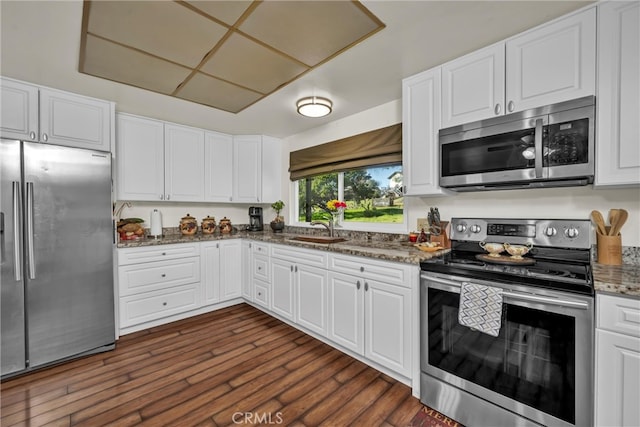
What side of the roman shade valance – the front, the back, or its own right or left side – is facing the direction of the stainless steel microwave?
left

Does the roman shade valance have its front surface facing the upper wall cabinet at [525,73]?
no

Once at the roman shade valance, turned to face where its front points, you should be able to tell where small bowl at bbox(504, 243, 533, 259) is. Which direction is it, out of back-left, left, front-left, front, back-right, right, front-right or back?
left

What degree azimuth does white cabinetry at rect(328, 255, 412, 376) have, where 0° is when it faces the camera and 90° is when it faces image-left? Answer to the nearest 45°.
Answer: approximately 45°

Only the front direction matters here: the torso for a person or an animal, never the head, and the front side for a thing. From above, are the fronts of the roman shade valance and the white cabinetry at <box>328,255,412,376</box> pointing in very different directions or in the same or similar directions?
same or similar directions

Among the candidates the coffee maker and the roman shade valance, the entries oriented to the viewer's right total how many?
0

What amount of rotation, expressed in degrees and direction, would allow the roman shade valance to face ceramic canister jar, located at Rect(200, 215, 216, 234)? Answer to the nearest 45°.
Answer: approximately 45° to its right

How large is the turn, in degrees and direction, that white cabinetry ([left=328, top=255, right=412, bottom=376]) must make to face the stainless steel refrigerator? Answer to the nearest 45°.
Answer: approximately 45° to its right

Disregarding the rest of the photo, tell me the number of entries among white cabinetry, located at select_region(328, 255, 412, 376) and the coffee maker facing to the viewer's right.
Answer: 0

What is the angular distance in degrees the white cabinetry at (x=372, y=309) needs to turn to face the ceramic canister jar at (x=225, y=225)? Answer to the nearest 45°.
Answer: approximately 90° to its right

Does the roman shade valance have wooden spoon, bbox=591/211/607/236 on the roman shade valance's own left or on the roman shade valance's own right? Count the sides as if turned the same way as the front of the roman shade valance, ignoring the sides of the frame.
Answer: on the roman shade valance's own left

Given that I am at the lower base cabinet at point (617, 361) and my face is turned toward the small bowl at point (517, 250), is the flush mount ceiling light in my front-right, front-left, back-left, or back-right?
front-left

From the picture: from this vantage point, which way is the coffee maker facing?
toward the camera

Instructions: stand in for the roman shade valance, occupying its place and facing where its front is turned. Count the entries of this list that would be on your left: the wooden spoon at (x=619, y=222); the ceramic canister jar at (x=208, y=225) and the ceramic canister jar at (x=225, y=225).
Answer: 1

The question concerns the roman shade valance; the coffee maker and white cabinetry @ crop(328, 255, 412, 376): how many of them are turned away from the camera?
0

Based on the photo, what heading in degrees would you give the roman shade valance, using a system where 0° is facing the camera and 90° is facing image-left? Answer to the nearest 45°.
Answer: approximately 45°

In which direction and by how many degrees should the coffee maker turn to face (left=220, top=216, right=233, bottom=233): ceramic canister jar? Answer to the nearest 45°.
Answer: approximately 90° to its right

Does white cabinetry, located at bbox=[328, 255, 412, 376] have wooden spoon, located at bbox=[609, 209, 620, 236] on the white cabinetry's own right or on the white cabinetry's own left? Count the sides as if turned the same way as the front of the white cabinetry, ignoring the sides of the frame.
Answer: on the white cabinetry's own left
